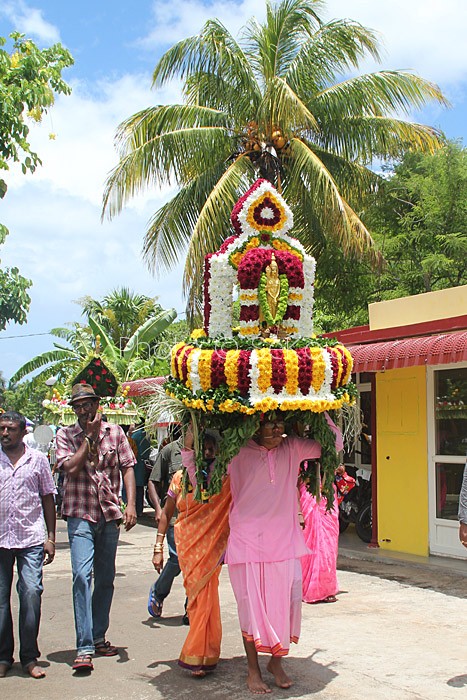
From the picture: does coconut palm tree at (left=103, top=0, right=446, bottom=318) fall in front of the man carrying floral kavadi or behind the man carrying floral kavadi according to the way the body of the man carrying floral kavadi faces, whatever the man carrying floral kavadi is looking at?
behind

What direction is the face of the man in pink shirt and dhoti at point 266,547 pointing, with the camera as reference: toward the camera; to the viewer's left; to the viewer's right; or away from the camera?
toward the camera

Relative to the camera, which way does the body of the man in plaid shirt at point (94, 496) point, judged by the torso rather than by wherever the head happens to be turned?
toward the camera

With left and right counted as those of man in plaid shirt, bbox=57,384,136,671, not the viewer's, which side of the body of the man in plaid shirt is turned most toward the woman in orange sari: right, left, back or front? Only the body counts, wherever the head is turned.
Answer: left

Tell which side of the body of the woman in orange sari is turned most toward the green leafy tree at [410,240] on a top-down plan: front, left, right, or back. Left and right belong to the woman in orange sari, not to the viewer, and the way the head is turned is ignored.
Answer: back

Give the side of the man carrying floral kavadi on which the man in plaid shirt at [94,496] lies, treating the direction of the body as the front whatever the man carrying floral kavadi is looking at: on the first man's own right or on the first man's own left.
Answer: on the first man's own right

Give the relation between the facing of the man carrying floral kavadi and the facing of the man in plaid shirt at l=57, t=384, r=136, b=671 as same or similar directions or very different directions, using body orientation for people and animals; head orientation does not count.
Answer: same or similar directions

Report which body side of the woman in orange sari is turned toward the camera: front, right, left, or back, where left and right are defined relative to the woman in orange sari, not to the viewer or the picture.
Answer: front

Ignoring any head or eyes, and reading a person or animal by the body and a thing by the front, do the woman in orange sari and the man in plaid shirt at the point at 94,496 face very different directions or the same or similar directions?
same or similar directions
